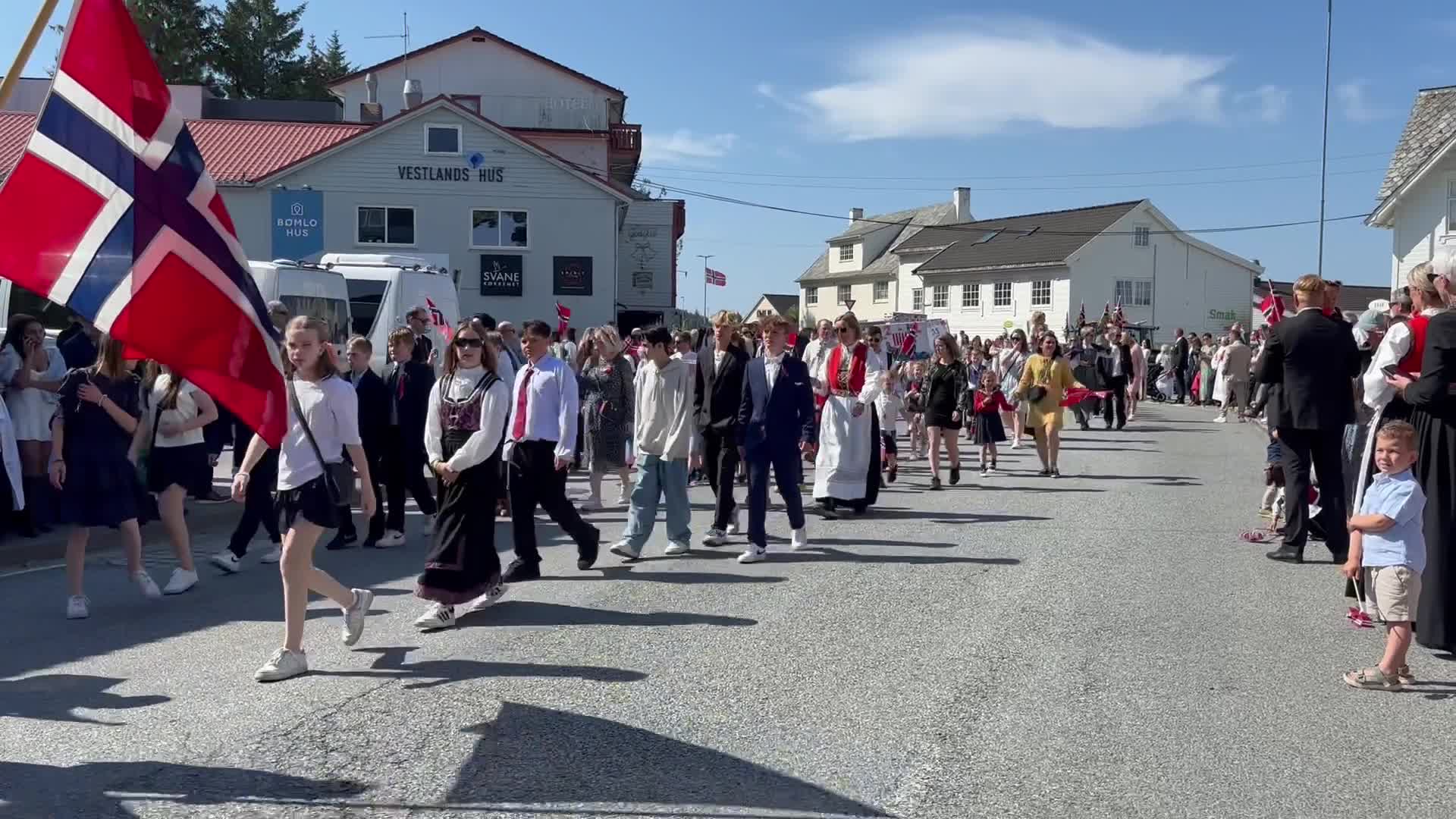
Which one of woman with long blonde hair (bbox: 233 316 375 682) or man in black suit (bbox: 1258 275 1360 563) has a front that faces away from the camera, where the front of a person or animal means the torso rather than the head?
the man in black suit

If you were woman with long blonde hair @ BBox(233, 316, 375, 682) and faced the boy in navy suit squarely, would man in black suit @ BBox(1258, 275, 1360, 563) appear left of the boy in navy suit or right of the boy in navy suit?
right

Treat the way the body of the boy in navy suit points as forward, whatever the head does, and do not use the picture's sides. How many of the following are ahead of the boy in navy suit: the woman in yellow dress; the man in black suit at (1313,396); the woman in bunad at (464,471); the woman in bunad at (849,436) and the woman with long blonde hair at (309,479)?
2

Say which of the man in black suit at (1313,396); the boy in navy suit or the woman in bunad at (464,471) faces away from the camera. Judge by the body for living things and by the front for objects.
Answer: the man in black suit

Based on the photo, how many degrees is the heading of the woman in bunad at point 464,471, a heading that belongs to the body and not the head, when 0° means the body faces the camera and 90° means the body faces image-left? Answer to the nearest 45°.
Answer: approximately 45°

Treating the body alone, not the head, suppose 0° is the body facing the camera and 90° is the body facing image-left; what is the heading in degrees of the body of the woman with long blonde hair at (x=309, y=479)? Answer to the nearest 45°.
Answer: approximately 45°

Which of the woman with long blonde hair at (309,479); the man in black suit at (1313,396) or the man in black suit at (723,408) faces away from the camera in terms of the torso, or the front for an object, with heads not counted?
the man in black suit at (1313,396)

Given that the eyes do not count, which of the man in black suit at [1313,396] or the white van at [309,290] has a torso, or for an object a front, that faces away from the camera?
the man in black suit

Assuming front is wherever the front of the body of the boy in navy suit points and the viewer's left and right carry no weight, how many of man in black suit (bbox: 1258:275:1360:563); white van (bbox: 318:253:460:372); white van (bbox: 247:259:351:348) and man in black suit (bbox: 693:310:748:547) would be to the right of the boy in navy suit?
3

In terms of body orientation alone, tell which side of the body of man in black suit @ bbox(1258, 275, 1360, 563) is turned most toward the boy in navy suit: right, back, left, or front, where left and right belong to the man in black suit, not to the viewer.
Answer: left

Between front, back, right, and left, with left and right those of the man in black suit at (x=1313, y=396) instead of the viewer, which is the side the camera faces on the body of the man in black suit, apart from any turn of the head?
back
